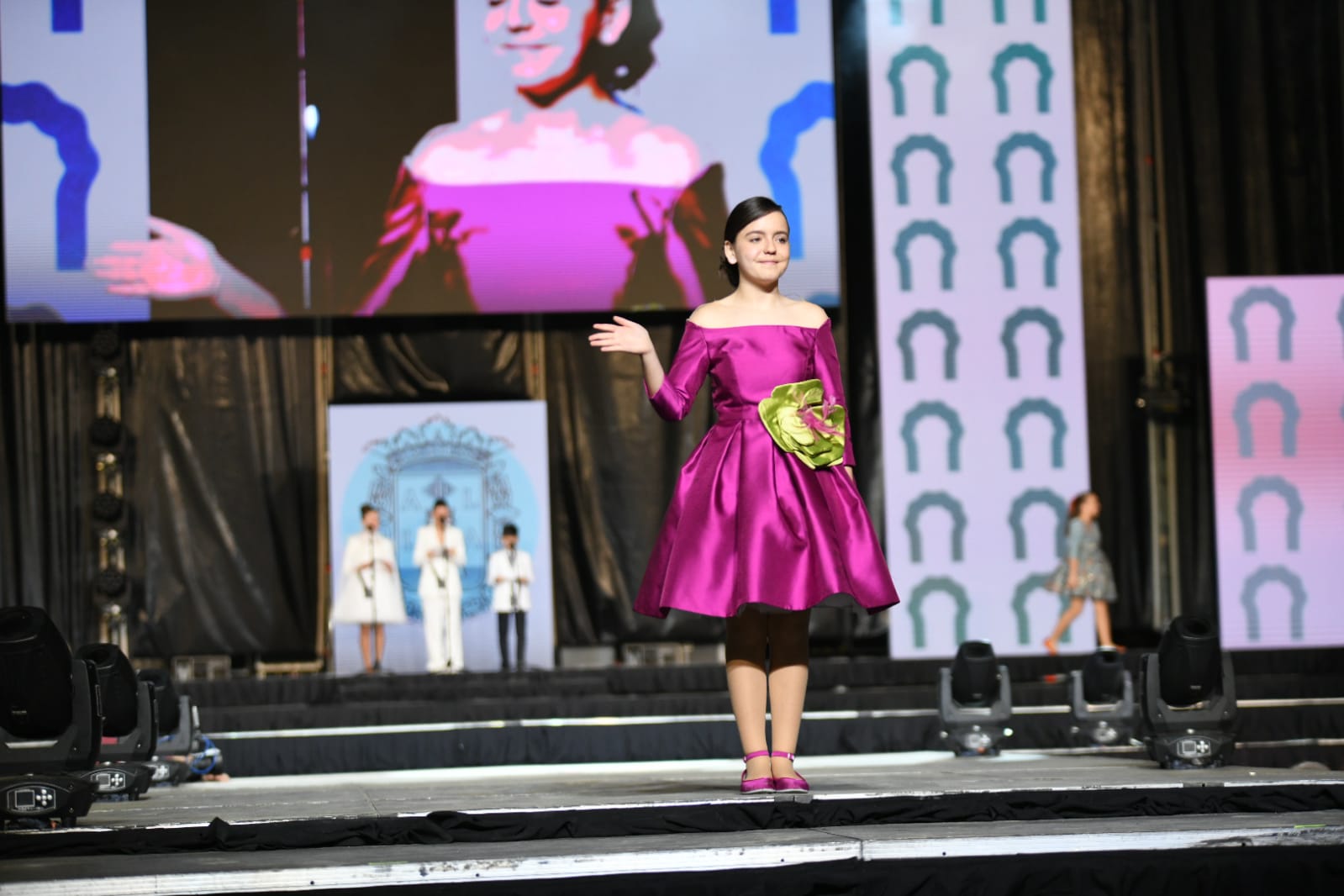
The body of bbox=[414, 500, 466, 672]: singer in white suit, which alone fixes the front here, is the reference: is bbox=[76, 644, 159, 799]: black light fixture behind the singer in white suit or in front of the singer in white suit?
in front

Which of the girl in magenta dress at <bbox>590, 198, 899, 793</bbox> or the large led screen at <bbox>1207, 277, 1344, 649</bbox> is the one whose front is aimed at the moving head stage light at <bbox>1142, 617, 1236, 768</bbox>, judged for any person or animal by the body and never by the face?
the large led screen

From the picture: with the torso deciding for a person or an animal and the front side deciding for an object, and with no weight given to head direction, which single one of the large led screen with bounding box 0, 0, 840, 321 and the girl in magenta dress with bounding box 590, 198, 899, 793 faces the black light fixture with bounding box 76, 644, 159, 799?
the large led screen

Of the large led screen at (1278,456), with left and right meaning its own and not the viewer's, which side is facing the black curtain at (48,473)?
right

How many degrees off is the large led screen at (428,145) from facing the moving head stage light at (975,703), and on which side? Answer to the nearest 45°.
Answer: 0° — it already faces it

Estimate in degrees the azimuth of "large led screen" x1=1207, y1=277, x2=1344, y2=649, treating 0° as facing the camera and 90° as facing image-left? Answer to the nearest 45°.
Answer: approximately 0°

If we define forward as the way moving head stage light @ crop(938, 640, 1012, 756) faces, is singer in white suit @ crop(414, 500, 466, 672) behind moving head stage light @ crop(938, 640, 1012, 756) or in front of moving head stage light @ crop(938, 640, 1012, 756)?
behind

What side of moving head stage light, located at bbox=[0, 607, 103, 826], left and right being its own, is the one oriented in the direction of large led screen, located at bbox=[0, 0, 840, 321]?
back

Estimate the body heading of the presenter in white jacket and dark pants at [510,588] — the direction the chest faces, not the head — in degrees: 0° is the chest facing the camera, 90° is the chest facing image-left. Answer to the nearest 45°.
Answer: approximately 0°

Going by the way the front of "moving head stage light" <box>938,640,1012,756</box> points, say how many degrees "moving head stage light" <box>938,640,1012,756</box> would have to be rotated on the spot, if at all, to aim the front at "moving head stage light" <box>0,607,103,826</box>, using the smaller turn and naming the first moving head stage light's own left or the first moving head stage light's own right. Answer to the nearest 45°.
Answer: approximately 45° to the first moving head stage light's own right
